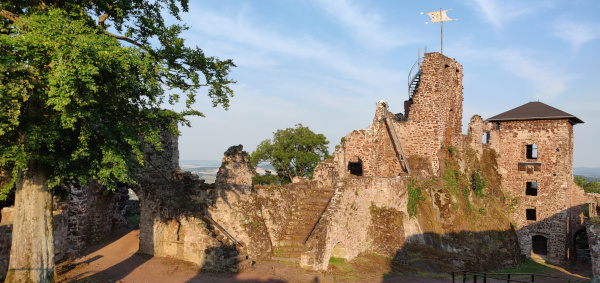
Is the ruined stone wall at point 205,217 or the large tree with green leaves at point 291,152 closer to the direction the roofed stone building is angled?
the ruined stone wall

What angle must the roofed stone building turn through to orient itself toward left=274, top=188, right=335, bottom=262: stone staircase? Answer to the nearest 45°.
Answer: approximately 45° to its right

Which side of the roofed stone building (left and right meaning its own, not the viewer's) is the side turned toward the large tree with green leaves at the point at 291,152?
right

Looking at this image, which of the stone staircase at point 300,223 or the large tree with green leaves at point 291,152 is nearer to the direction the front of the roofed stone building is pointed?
the stone staircase

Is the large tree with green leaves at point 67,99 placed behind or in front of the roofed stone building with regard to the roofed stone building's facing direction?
in front

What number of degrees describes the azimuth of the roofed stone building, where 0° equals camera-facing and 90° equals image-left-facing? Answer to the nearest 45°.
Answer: approximately 0°

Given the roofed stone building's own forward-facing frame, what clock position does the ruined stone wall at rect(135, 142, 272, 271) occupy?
The ruined stone wall is roughly at 1 o'clock from the roofed stone building.

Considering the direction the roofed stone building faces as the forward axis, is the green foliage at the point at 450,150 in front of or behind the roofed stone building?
in front

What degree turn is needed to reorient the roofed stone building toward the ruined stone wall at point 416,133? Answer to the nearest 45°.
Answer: approximately 45° to its right
